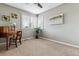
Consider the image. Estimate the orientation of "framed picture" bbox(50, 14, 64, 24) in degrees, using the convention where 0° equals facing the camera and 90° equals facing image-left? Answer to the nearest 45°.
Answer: approximately 45°

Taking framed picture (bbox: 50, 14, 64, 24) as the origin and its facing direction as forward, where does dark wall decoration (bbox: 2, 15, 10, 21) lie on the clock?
dark wall decoration (bbox: 2, 15, 10, 21) is roughly at 1 o'clock from framed picture (bbox: 50, 14, 64, 24).
